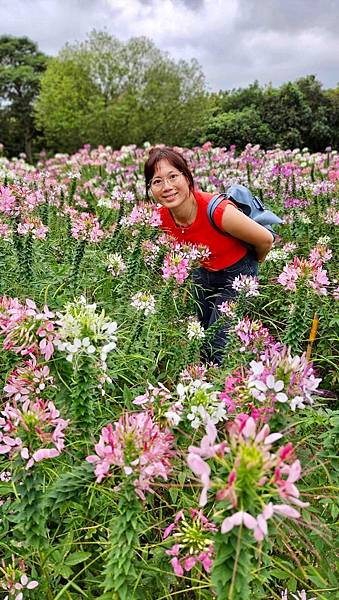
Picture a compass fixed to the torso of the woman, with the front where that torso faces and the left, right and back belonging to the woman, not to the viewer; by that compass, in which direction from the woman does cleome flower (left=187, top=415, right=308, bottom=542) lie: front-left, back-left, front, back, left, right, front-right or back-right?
front-left

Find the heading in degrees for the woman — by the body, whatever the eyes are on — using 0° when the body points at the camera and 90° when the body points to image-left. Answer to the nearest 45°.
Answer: approximately 45°

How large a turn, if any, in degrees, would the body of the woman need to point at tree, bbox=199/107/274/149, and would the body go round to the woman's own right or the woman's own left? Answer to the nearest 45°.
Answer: approximately 135° to the woman's own right

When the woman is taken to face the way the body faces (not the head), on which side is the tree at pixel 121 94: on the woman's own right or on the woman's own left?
on the woman's own right

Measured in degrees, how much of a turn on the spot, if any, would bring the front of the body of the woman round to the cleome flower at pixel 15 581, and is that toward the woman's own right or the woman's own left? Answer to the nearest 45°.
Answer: approximately 45° to the woman's own left

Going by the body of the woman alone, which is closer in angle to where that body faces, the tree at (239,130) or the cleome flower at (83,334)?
the cleome flower

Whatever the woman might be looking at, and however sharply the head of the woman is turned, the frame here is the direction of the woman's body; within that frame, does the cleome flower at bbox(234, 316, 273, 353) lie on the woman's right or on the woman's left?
on the woman's left
